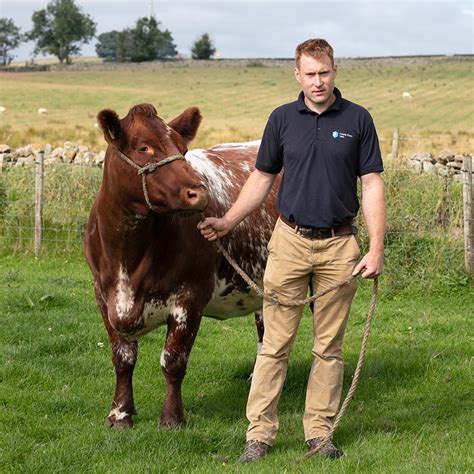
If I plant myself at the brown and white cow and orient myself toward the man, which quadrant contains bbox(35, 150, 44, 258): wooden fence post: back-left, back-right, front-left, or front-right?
back-left

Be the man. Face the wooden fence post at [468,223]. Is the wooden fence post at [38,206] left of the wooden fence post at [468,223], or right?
left

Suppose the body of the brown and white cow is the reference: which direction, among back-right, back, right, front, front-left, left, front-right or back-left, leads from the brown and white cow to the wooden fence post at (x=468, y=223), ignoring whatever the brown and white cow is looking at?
back

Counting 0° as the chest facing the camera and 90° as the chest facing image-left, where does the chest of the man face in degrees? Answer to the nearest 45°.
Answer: approximately 0°

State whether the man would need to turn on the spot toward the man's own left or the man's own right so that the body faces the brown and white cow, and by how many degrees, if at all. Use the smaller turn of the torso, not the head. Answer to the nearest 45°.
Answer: approximately 135° to the man's own right

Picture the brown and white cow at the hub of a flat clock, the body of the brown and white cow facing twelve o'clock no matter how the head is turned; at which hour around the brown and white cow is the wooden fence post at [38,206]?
The wooden fence post is roughly at 4 o'clock from the brown and white cow.

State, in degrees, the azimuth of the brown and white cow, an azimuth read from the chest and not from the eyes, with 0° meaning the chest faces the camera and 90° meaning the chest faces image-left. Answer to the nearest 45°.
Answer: approximately 45°

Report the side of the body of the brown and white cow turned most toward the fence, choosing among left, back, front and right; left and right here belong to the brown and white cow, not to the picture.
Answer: back

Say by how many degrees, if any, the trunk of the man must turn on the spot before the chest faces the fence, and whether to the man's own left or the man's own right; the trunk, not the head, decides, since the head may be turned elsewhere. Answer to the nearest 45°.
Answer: approximately 180°
